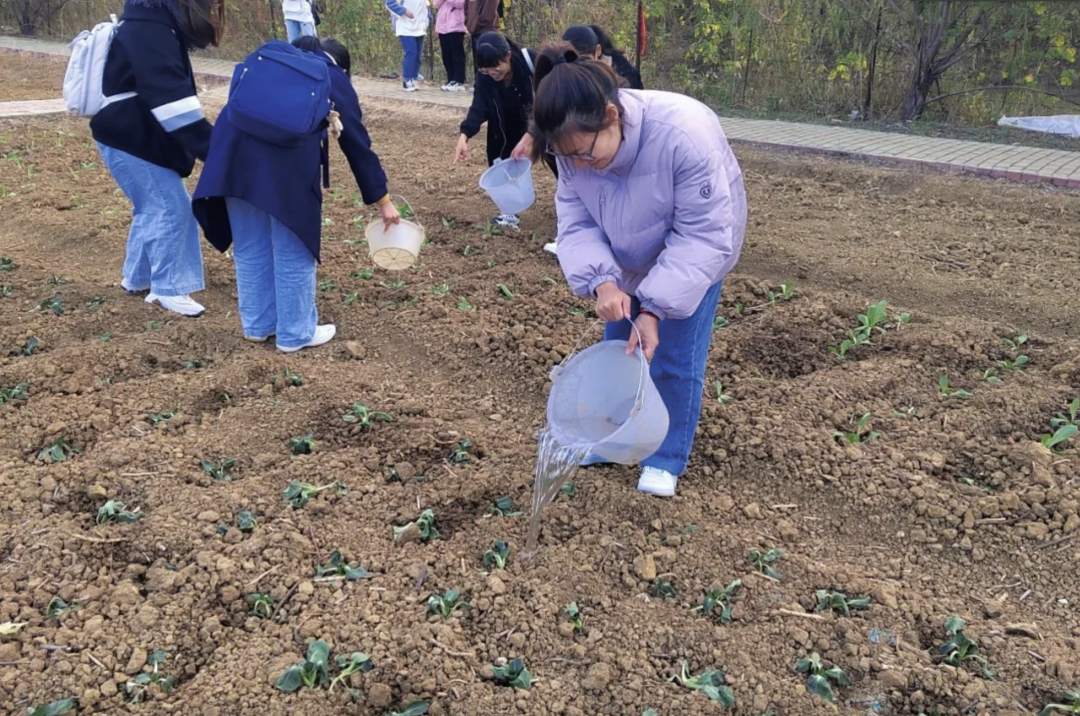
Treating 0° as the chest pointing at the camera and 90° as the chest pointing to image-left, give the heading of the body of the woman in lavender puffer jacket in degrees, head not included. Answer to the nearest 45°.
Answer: approximately 45°

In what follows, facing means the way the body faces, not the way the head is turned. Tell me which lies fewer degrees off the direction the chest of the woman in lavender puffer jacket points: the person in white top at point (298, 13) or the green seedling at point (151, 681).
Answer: the green seedling

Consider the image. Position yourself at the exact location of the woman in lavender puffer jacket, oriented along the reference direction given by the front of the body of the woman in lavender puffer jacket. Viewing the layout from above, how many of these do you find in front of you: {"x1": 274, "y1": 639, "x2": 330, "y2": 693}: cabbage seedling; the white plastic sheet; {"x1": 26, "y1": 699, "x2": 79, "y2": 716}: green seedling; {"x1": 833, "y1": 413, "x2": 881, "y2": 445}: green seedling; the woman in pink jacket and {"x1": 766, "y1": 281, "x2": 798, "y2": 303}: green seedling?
2

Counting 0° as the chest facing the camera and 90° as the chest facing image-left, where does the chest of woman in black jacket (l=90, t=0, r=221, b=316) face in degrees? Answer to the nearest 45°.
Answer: approximately 270°

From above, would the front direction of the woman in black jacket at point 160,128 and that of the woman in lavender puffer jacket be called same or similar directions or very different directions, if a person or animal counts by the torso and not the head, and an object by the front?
very different directions

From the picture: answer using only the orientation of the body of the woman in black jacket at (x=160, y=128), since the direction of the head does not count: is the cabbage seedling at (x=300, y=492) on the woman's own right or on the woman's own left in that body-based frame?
on the woman's own right

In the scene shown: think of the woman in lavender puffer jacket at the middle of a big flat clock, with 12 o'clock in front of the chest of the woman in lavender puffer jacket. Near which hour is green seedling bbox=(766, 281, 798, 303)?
The green seedling is roughly at 5 o'clock from the woman in lavender puffer jacket.

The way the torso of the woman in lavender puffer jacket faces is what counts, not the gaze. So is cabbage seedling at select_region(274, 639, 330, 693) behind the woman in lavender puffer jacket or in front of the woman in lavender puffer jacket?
in front

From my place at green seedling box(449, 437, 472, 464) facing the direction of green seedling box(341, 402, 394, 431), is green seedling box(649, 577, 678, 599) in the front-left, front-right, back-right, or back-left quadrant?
back-left

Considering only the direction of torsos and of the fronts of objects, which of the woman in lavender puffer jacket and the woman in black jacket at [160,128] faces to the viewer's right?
the woman in black jacket

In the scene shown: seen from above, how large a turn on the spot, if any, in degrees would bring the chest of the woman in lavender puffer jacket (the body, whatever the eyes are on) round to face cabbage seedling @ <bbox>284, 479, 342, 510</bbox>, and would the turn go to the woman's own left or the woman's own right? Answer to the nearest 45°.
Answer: approximately 45° to the woman's own right

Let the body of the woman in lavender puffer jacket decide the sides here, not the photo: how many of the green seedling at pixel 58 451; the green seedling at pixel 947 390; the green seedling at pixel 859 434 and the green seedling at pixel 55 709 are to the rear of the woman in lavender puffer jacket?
2
